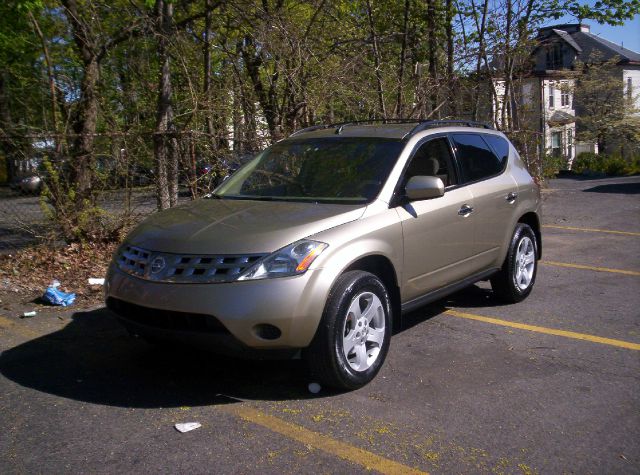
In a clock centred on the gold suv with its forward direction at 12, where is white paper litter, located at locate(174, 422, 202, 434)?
The white paper litter is roughly at 12 o'clock from the gold suv.

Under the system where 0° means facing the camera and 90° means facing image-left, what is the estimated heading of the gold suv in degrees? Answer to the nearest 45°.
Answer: approximately 45°

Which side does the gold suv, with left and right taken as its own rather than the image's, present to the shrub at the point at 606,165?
back

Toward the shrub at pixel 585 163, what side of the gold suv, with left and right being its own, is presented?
back

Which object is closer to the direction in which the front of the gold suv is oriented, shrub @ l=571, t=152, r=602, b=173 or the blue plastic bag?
the blue plastic bag

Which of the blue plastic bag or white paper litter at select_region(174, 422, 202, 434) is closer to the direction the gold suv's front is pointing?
the white paper litter

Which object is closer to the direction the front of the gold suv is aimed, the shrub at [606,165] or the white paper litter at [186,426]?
the white paper litter

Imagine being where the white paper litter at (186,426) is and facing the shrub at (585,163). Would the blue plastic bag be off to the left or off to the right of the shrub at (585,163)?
left

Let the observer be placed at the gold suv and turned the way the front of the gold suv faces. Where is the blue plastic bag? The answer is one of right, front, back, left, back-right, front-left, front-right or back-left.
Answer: right
